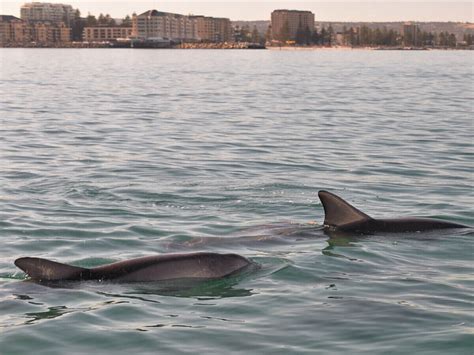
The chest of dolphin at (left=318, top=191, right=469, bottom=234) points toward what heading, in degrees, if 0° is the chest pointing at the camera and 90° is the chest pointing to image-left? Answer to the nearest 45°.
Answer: approximately 270°

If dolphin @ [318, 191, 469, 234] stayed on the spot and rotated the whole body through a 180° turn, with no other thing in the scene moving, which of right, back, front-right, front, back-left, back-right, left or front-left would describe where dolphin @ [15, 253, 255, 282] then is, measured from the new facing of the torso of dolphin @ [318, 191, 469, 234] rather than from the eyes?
front-left

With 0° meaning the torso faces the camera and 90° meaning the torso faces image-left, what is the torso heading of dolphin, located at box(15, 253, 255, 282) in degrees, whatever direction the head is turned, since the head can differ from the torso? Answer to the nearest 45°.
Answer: approximately 270°
